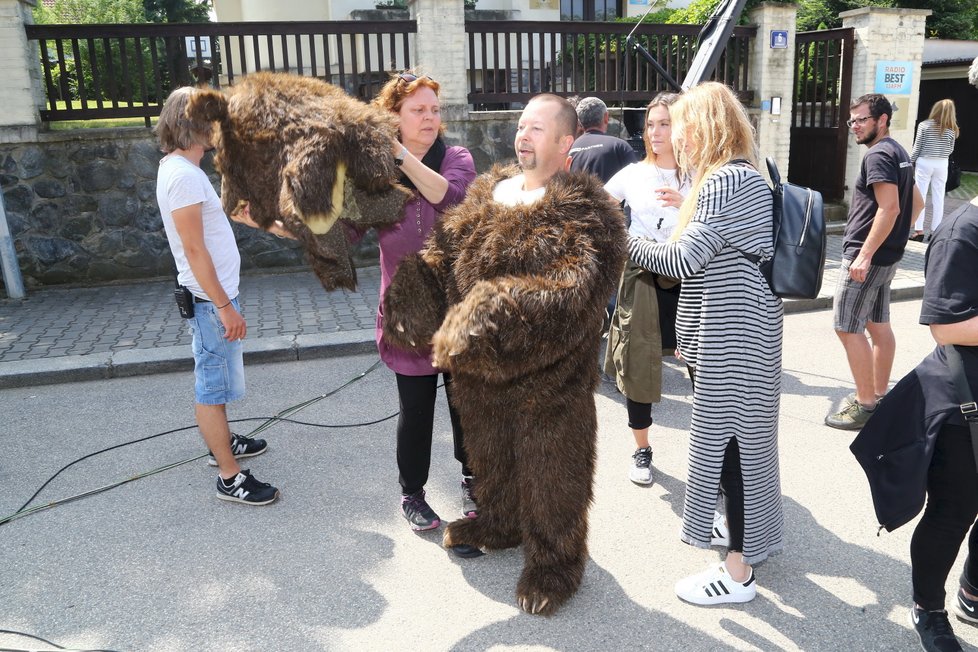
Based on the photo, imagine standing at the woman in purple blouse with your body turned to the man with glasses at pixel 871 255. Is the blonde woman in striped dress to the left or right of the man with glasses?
right

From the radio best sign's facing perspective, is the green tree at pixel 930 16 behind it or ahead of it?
behind

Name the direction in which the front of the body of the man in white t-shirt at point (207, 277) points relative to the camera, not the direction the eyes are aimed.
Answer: to the viewer's right

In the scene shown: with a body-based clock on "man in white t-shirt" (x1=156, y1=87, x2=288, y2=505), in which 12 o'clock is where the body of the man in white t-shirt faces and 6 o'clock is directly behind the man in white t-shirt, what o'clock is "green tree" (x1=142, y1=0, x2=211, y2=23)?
The green tree is roughly at 9 o'clock from the man in white t-shirt.

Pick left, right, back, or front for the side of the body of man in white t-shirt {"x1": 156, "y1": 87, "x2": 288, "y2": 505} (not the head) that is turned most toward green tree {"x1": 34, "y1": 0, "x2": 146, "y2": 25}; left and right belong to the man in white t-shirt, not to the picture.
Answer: left

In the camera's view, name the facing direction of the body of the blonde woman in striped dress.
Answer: to the viewer's left

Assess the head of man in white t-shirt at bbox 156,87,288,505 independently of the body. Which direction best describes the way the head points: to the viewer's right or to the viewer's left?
to the viewer's right

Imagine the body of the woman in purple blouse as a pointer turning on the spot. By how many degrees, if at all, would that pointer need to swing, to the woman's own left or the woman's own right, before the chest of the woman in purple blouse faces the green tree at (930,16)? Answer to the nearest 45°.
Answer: approximately 90° to the woman's own left
